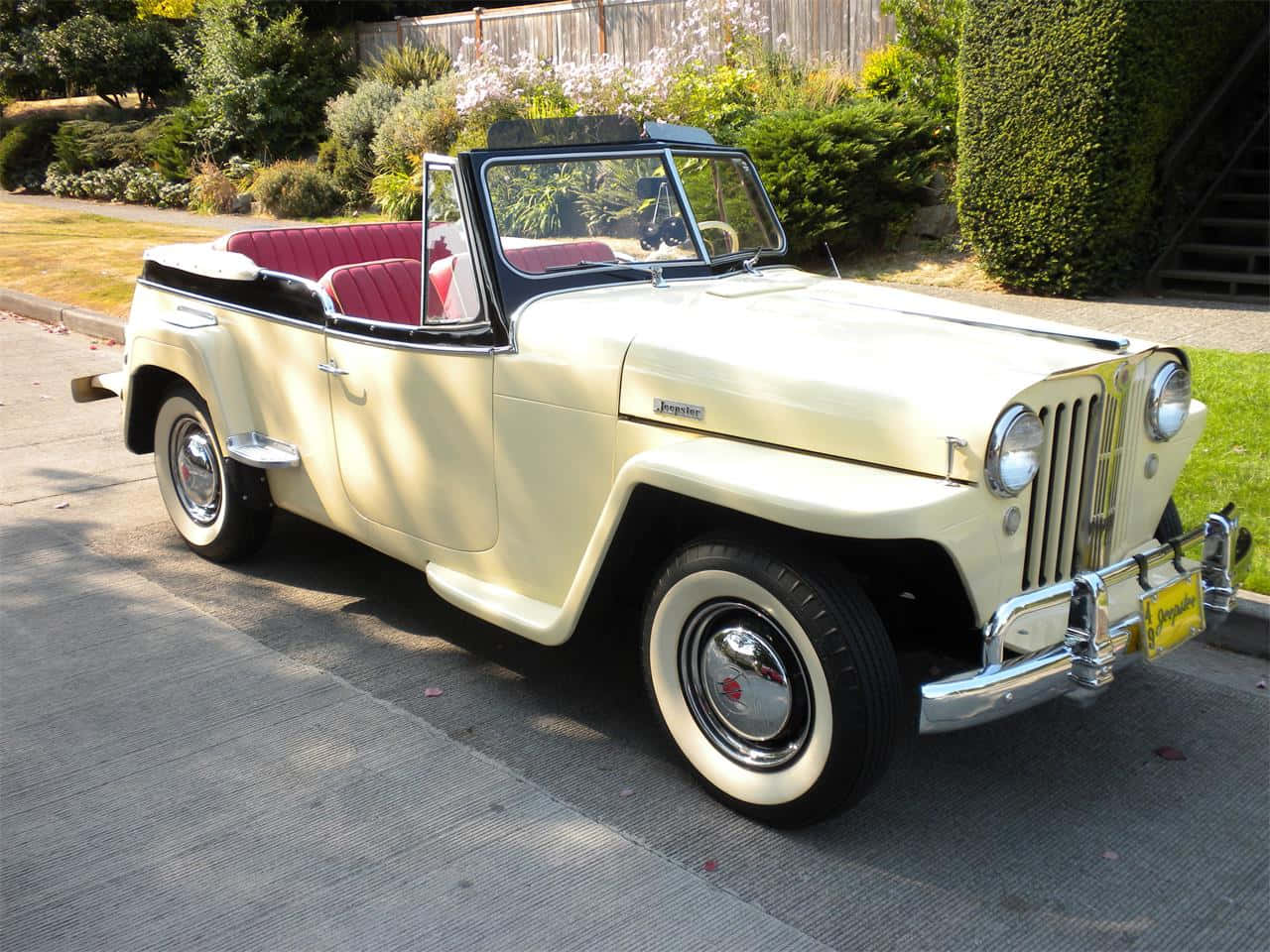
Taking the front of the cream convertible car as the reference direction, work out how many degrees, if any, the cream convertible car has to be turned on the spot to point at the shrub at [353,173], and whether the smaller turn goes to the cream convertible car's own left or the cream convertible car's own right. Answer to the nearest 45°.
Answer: approximately 135° to the cream convertible car's own left

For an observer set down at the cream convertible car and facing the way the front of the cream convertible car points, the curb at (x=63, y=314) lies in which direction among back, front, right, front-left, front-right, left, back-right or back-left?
back

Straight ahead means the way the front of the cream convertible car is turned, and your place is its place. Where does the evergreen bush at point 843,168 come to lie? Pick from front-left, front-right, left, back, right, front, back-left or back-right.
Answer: back-left

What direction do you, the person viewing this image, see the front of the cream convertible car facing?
facing the viewer and to the right of the viewer

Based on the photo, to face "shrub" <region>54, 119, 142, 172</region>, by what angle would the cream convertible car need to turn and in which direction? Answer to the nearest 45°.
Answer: approximately 180°

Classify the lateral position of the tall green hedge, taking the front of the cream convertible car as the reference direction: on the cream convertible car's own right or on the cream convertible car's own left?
on the cream convertible car's own left

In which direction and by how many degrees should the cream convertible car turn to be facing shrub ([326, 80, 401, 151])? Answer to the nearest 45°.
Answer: approximately 135° to its left

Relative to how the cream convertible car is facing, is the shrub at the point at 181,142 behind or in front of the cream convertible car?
behind

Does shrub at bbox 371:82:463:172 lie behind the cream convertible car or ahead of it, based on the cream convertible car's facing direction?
behind
